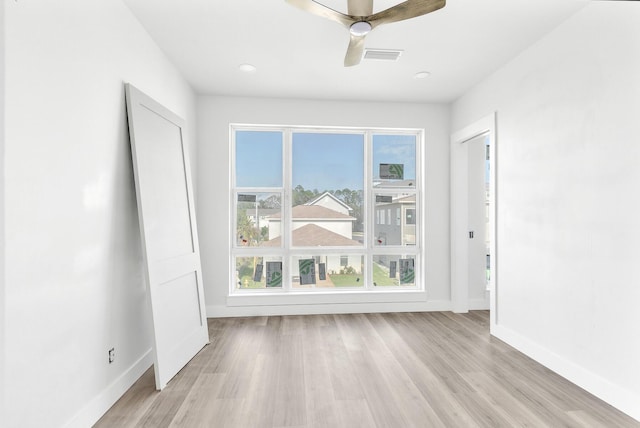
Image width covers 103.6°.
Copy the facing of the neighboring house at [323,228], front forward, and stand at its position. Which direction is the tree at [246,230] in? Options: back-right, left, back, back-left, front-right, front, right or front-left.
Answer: right

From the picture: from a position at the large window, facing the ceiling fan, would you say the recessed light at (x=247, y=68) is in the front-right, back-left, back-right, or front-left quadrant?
front-right

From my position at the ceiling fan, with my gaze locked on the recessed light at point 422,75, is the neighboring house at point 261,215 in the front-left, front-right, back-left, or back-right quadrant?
front-left

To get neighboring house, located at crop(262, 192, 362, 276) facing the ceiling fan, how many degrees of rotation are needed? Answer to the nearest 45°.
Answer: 0° — it already faces it

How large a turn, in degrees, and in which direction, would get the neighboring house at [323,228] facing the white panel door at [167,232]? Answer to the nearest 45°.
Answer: approximately 45° to its right

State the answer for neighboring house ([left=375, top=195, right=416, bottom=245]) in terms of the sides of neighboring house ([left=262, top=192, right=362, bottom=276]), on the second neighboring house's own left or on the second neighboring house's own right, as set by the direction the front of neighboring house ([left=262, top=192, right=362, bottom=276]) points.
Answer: on the second neighboring house's own left

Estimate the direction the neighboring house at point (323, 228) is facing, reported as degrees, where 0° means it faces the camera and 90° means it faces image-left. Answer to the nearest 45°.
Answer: approximately 0°
